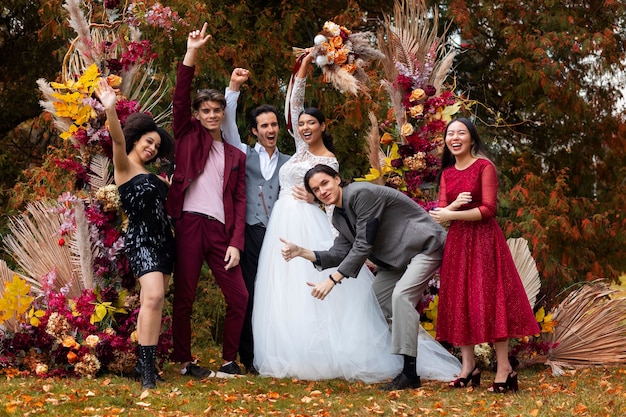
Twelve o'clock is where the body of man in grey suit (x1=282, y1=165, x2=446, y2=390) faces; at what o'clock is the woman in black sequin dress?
The woman in black sequin dress is roughly at 12 o'clock from the man in grey suit.

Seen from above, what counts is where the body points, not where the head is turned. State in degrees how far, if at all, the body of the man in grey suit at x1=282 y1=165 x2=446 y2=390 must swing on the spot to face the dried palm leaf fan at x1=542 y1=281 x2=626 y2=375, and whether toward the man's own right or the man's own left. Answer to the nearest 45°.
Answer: approximately 135° to the man's own right

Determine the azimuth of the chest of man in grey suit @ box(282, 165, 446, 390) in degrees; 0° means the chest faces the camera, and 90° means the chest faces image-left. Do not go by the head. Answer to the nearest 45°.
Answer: approximately 90°

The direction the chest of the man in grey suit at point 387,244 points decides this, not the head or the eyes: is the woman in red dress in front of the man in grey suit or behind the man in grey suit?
behind

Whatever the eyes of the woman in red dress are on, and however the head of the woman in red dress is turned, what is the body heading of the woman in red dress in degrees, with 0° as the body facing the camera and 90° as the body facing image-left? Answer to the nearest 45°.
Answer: approximately 45°

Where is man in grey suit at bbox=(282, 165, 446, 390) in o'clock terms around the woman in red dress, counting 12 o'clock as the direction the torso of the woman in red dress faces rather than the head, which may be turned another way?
The man in grey suit is roughly at 2 o'clock from the woman in red dress.

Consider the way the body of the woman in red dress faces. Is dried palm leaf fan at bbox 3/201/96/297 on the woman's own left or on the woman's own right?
on the woman's own right
